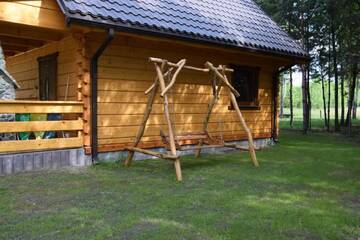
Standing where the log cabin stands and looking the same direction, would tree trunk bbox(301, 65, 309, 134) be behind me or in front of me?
behind

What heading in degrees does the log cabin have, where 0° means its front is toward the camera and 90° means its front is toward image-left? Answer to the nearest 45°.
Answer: approximately 45°
